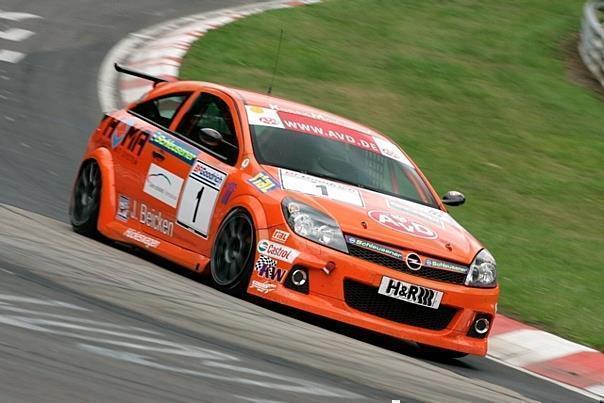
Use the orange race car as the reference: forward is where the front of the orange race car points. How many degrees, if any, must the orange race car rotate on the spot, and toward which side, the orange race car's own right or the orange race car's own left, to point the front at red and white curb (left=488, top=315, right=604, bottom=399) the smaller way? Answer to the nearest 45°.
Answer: approximately 45° to the orange race car's own left

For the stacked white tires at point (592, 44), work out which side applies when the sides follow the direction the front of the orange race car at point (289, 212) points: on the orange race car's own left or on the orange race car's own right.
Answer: on the orange race car's own left

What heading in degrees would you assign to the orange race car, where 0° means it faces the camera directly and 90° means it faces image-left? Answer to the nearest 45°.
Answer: approximately 315°

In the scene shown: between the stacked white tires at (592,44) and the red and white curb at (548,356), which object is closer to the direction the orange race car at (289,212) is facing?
the red and white curb
